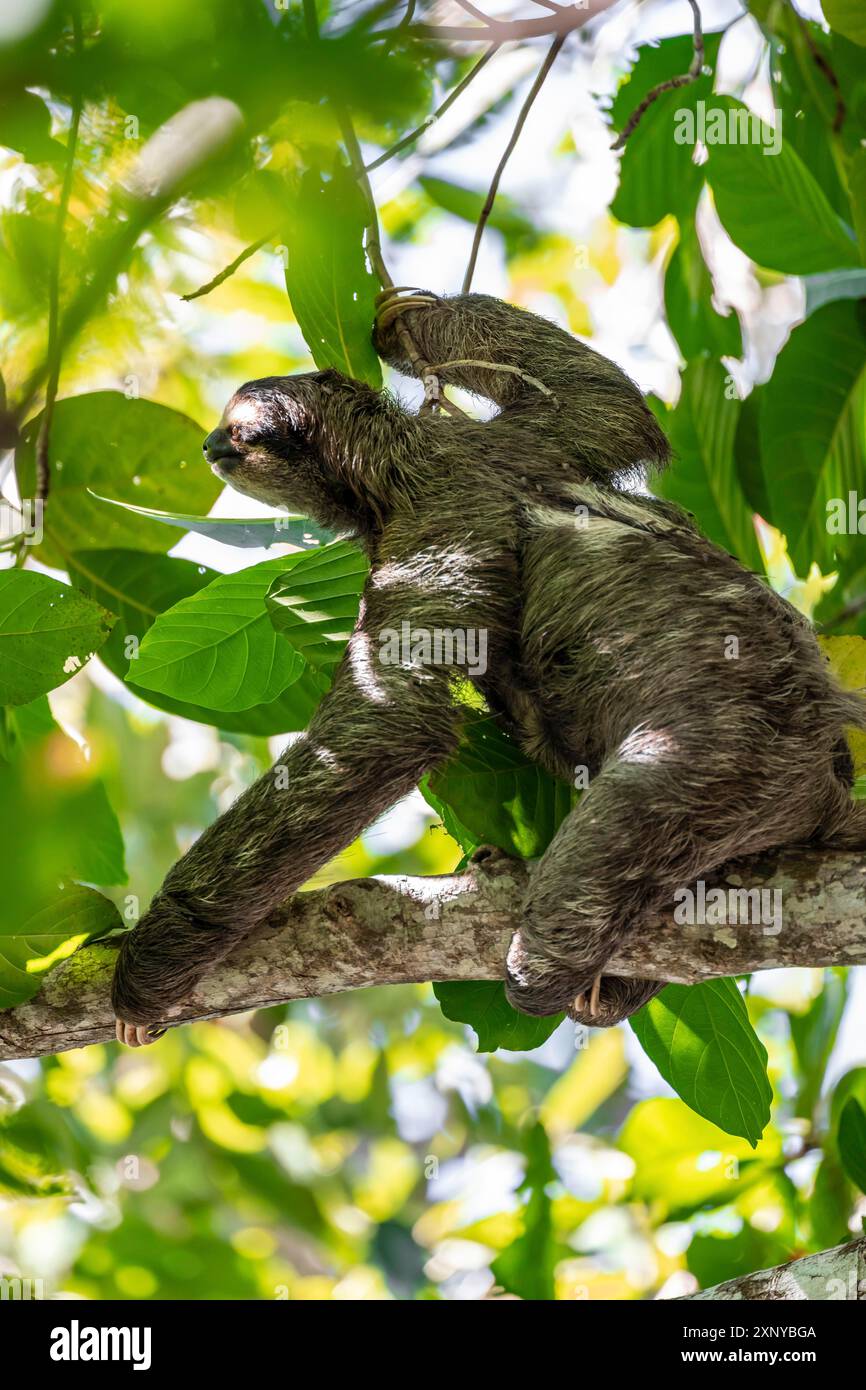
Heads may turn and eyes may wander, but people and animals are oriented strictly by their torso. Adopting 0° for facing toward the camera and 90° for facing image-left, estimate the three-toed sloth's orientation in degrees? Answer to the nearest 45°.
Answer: approximately 90°
